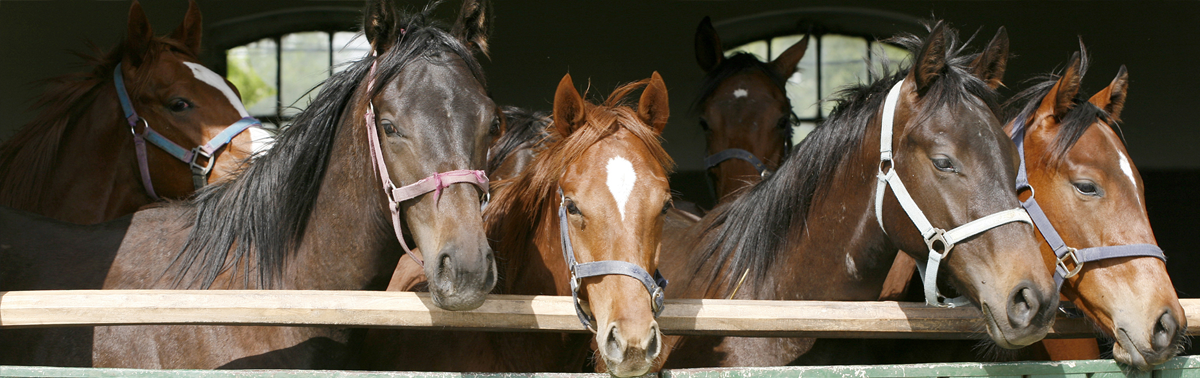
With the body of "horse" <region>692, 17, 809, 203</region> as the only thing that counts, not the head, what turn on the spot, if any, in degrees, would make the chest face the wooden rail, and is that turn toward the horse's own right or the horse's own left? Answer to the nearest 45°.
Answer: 0° — it already faces it

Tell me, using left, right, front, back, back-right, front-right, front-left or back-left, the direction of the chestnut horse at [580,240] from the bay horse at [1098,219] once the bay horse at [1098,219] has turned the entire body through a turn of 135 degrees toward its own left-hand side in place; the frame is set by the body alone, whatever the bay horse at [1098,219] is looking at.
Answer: back-left

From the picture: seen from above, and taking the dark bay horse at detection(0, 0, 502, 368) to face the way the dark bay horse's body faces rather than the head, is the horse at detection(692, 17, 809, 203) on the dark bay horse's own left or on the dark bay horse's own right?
on the dark bay horse's own left

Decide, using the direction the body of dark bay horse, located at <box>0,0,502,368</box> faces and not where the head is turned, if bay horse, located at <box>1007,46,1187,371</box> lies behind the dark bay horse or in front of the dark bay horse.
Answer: in front

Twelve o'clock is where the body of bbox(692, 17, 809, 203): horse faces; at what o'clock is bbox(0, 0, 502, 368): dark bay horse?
The dark bay horse is roughly at 1 o'clock from the horse.

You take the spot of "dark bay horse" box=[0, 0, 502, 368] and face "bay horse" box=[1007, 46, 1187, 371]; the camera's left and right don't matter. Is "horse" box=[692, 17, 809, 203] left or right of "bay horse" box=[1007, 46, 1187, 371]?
left
